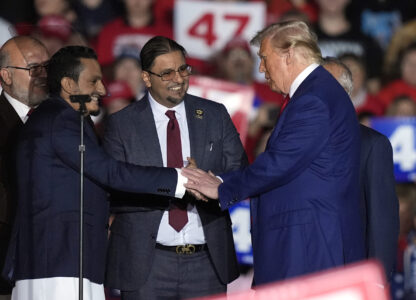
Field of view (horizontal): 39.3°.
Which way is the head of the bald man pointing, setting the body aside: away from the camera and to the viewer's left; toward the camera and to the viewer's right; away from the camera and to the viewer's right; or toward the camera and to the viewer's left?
toward the camera and to the viewer's right

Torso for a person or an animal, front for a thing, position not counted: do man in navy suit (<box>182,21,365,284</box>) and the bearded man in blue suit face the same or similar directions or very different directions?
very different directions

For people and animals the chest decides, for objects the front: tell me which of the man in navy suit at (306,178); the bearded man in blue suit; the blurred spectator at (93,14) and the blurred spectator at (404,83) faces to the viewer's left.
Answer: the man in navy suit

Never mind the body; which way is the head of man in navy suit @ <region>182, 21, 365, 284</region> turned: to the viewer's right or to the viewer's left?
to the viewer's left

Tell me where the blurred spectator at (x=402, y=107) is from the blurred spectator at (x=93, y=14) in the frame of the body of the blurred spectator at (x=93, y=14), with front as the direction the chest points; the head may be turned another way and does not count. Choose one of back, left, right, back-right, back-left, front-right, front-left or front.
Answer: left

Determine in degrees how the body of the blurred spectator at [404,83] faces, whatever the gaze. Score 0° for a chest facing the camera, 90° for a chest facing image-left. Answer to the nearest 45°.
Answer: approximately 0°

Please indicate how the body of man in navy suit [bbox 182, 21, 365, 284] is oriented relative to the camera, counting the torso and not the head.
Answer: to the viewer's left

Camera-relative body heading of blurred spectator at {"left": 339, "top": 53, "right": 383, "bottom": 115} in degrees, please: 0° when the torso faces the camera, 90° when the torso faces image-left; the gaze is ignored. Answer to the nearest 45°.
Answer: approximately 0°

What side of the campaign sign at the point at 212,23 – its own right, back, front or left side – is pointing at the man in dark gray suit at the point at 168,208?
front

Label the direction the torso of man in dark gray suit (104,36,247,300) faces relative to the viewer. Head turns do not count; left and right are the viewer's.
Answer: facing the viewer

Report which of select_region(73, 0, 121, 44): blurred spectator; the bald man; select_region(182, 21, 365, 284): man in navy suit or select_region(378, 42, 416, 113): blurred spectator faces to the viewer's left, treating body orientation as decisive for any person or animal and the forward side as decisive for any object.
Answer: the man in navy suit

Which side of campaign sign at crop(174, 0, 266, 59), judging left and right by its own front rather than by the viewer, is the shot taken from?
front

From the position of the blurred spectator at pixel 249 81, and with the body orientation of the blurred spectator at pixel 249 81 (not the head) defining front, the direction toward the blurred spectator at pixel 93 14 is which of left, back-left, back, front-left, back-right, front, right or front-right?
right
